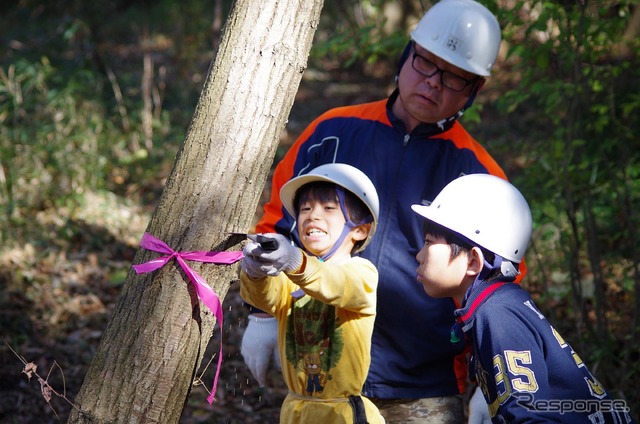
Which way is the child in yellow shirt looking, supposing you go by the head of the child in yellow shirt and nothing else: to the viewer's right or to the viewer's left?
to the viewer's left

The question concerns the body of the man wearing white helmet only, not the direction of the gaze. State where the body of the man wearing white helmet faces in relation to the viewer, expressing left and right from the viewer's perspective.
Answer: facing the viewer

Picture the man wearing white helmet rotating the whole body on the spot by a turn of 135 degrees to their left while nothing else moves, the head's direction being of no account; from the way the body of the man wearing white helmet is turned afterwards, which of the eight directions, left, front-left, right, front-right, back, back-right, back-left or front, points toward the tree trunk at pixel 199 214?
back

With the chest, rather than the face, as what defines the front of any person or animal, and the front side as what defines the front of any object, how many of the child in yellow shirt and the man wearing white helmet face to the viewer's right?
0

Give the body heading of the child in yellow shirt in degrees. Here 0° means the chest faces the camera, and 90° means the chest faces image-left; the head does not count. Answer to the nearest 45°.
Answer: approximately 45°

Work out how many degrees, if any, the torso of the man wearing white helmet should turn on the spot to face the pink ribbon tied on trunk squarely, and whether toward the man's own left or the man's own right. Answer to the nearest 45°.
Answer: approximately 45° to the man's own right
